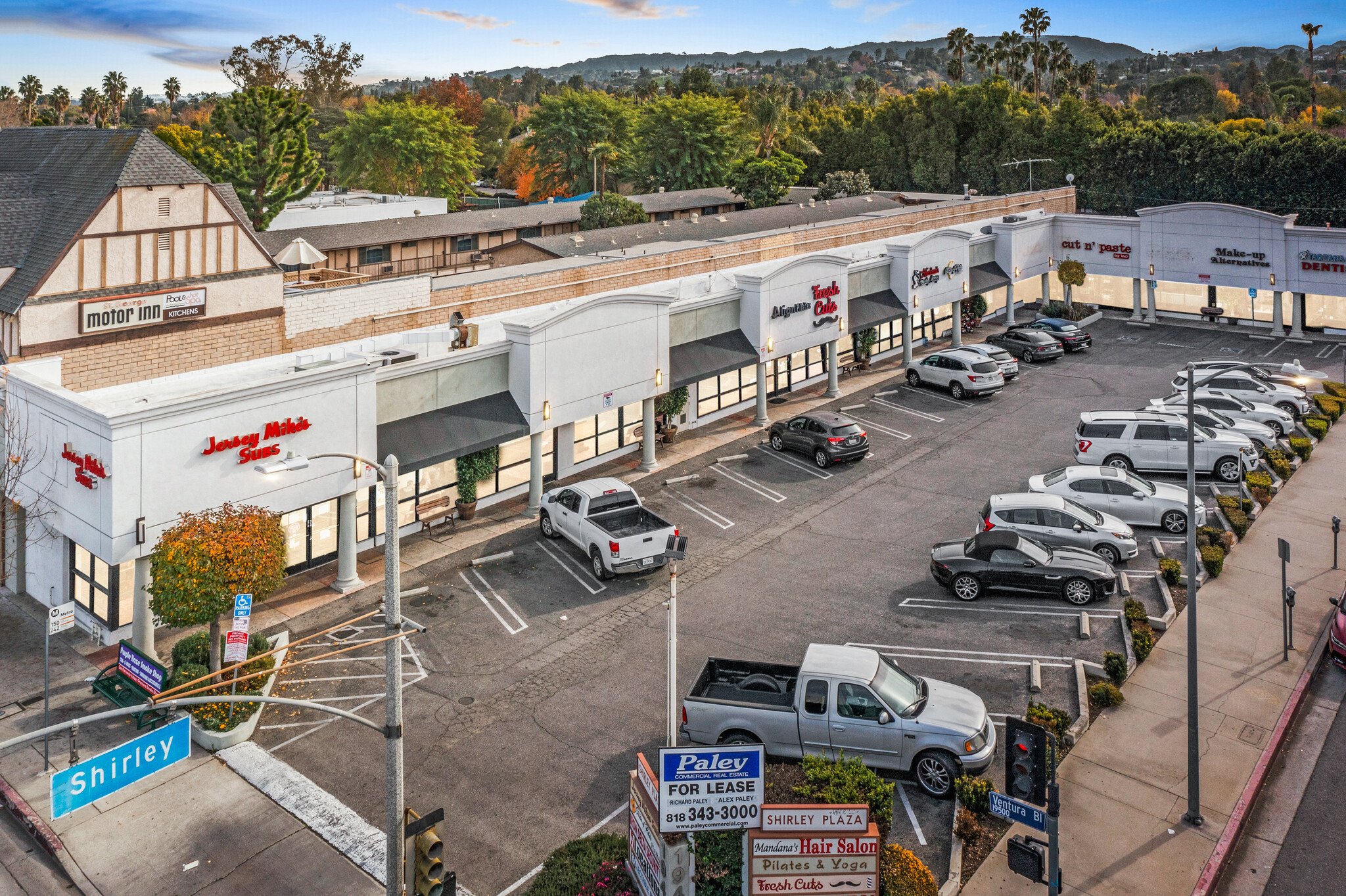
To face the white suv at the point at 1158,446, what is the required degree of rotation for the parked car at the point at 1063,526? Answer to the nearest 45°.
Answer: approximately 90° to its left

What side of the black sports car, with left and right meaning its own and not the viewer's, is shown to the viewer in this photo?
right

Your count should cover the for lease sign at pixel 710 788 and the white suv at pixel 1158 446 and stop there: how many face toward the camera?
1

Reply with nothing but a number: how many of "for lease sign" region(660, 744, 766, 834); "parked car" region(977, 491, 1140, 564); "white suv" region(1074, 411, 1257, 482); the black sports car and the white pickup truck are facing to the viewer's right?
3

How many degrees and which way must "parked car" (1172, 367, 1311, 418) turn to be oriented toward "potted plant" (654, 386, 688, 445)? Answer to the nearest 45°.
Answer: approximately 135° to its right

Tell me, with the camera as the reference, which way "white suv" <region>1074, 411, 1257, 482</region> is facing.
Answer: facing to the right of the viewer

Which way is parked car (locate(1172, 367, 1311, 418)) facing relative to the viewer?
to the viewer's right

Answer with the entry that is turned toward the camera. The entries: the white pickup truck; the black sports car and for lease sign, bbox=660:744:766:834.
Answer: the for lease sign

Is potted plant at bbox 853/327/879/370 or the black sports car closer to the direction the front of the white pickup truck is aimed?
the potted plant

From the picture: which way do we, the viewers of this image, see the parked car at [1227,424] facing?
facing the viewer and to the right of the viewer

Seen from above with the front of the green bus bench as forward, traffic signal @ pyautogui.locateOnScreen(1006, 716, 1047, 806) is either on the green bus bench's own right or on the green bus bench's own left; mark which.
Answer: on the green bus bench's own left

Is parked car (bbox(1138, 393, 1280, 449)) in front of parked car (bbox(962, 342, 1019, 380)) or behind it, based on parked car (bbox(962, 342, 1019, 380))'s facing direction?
behind

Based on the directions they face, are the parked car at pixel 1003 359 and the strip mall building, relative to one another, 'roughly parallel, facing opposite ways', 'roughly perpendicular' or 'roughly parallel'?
roughly parallel, facing opposite ways

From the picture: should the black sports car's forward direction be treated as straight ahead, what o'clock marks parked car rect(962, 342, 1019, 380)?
The parked car is roughly at 9 o'clock from the black sports car.

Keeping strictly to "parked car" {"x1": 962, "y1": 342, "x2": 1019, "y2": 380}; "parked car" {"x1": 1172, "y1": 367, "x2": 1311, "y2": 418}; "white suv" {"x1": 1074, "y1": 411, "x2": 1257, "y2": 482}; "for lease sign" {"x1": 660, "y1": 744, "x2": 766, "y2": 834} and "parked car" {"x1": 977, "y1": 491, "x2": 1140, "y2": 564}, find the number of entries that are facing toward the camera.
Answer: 1
